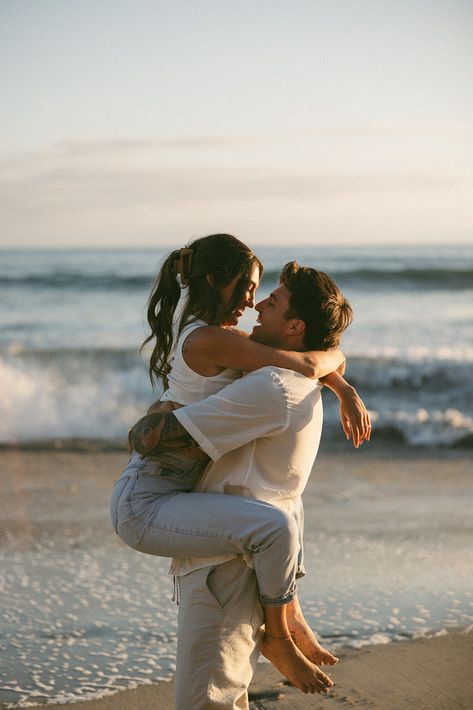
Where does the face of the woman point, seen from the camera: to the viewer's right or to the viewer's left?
to the viewer's right

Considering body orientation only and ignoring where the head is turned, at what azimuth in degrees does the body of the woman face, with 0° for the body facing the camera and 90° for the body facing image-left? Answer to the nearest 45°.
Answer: approximately 270°

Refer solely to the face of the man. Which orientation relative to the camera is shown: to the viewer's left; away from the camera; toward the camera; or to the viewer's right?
to the viewer's left

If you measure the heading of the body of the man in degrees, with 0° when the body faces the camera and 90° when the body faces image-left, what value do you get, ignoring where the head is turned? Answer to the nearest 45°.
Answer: approximately 90°
